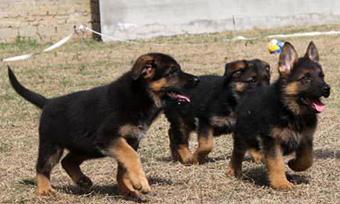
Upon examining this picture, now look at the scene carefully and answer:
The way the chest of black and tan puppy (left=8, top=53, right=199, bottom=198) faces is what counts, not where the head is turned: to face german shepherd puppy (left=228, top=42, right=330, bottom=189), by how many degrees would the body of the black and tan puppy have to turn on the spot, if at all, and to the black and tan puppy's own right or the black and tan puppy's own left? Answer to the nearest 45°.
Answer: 0° — it already faces it

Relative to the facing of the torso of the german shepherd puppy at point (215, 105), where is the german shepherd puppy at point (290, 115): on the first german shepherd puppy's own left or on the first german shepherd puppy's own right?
on the first german shepherd puppy's own right

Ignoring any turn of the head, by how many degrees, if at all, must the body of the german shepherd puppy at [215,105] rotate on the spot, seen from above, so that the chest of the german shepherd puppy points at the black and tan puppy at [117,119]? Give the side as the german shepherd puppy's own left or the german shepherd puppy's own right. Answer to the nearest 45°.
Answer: approximately 135° to the german shepherd puppy's own right

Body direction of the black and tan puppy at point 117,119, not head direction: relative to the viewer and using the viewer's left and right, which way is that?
facing to the right of the viewer

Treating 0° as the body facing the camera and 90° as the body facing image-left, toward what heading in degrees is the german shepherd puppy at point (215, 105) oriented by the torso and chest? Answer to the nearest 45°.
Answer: approximately 270°

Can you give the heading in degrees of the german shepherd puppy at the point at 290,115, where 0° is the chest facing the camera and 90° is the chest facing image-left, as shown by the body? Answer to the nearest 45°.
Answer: approximately 315°

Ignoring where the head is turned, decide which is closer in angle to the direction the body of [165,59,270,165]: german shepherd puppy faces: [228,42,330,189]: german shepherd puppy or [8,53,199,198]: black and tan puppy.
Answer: the german shepherd puppy

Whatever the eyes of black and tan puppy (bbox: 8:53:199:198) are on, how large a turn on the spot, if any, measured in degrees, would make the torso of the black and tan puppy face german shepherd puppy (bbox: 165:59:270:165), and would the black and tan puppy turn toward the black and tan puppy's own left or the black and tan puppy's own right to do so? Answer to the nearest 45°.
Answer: approximately 45° to the black and tan puppy's own left

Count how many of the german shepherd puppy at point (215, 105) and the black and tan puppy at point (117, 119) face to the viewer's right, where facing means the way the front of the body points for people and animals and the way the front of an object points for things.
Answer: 2
